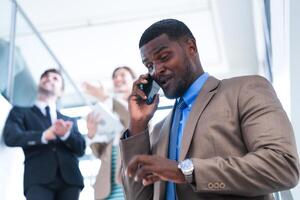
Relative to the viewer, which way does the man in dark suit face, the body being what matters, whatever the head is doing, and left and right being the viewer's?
facing the viewer

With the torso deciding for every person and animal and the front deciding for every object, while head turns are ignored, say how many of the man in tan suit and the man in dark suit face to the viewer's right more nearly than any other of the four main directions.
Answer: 0

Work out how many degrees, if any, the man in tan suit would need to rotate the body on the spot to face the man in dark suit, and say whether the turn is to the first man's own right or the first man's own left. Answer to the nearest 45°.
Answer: approximately 90° to the first man's own right

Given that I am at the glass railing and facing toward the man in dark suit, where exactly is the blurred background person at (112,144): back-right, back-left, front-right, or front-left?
front-left

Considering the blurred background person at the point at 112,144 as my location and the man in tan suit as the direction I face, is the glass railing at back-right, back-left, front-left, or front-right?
back-right

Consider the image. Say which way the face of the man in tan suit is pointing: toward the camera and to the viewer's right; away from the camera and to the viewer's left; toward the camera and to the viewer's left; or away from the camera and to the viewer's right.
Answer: toward the camera and to the viewer's left

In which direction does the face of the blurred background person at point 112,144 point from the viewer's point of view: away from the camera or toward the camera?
toward the camera

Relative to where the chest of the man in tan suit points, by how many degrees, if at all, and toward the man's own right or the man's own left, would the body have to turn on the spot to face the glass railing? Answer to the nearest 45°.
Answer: approximately 90° to the man's own right

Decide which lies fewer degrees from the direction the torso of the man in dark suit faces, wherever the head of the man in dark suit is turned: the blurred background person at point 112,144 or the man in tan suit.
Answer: the man in tan suit
